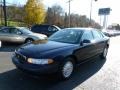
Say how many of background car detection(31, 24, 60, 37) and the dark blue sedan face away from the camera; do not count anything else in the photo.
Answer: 0

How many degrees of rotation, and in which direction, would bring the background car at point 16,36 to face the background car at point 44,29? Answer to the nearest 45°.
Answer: approximately 90° to its left

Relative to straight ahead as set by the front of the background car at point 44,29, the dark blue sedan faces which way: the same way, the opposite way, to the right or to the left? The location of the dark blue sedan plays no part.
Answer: to the right

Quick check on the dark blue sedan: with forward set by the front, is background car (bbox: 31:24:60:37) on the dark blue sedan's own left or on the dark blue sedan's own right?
on the dark blue sedan's own right

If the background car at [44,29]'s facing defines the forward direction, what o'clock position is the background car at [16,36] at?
the background car at [16,36] is roughly at 2 o'clock from the background car at [44,29].

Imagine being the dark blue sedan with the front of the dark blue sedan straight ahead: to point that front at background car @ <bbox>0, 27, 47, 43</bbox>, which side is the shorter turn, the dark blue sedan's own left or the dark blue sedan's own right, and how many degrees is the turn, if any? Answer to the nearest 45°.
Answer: approximately 135° to the dark blue sedan's own right

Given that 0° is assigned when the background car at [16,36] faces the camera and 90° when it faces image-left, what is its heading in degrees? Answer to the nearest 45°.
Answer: approximately 315°

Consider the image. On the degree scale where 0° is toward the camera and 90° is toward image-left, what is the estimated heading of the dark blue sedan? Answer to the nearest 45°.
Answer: approximately 45°
